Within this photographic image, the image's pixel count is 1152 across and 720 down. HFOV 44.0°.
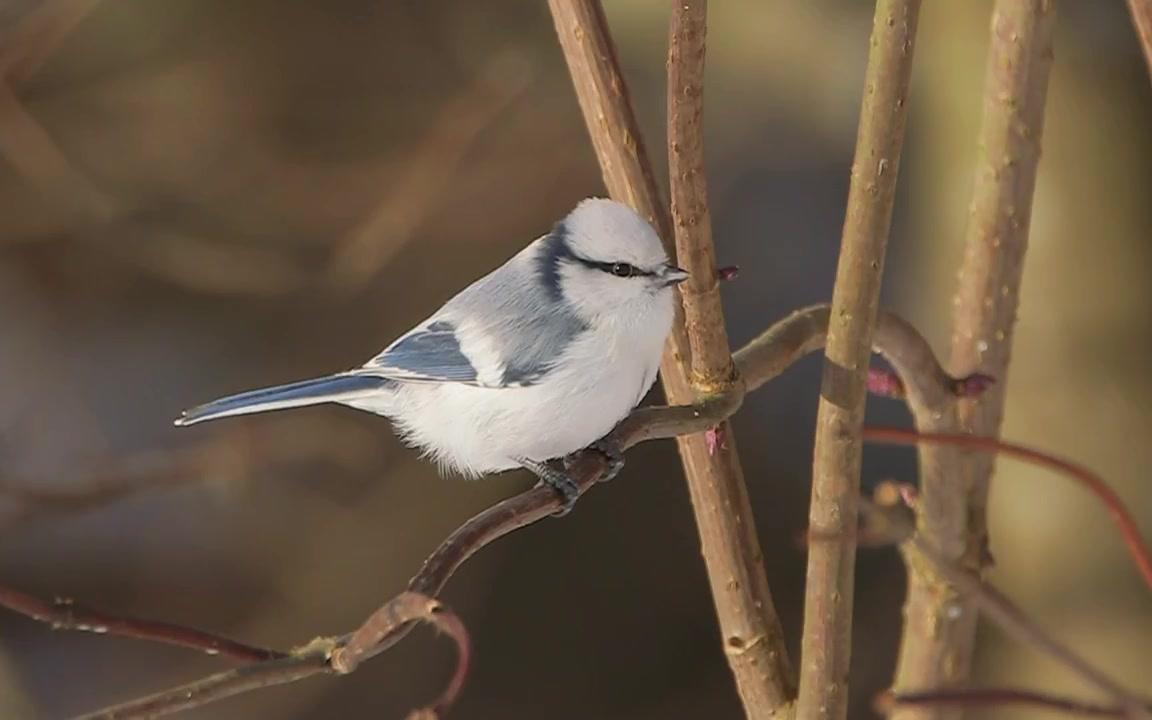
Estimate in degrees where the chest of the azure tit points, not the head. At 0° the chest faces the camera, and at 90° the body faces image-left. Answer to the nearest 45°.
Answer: approximately 270°

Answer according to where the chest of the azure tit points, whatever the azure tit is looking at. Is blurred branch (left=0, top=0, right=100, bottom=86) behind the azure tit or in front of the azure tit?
behind
